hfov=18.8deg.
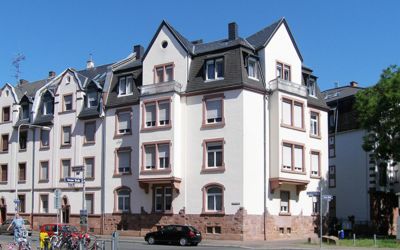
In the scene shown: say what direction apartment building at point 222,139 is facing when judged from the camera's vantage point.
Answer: facing the viewer and to the left of the viewer

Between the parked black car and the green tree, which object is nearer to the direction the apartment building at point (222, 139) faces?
the parked black car

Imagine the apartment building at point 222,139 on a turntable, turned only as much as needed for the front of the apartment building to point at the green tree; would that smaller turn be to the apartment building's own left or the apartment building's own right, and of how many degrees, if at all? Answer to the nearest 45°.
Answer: approximately 135° to the apartment building's own left

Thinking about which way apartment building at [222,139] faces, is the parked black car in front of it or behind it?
in front

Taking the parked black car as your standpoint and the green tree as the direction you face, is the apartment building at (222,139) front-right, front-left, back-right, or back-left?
front-left

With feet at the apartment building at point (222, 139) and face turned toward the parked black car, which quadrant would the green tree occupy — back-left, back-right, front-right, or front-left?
back-left
